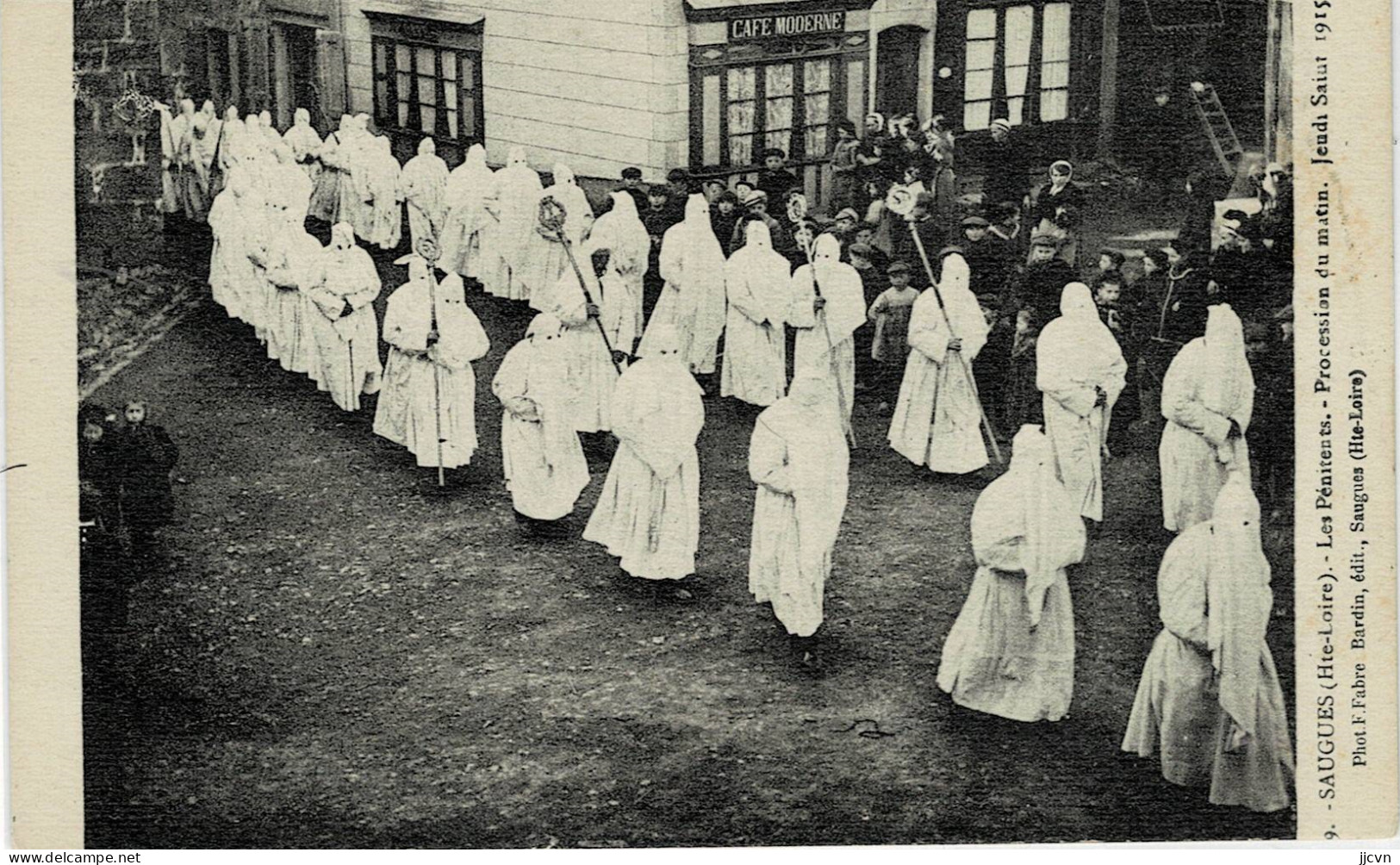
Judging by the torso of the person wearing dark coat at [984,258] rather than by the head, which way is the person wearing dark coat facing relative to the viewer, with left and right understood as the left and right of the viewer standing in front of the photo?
facing the viewer and to the left of the viewer

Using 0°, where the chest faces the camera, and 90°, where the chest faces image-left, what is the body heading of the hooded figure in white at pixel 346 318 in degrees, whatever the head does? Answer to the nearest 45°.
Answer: approximately 0°

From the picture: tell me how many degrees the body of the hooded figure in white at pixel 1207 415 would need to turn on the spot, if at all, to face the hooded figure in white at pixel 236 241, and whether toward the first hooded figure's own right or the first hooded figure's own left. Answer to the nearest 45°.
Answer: approximately 135° to the first hooded figure's own right

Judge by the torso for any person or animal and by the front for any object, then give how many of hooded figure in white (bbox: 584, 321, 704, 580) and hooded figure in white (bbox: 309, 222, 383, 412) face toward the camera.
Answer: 2

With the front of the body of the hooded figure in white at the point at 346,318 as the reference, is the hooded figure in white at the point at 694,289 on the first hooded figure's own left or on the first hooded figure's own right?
on the first hooded figure's own left

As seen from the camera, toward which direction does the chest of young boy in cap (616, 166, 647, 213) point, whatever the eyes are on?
toward the camera

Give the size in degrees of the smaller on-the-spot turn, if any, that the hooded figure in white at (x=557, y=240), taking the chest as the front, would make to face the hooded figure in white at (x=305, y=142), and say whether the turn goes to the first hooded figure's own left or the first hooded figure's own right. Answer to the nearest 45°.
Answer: approximately 135° to the first hooded figure's own right

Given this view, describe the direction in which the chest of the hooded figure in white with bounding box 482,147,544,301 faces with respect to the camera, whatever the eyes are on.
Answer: toward the camera
